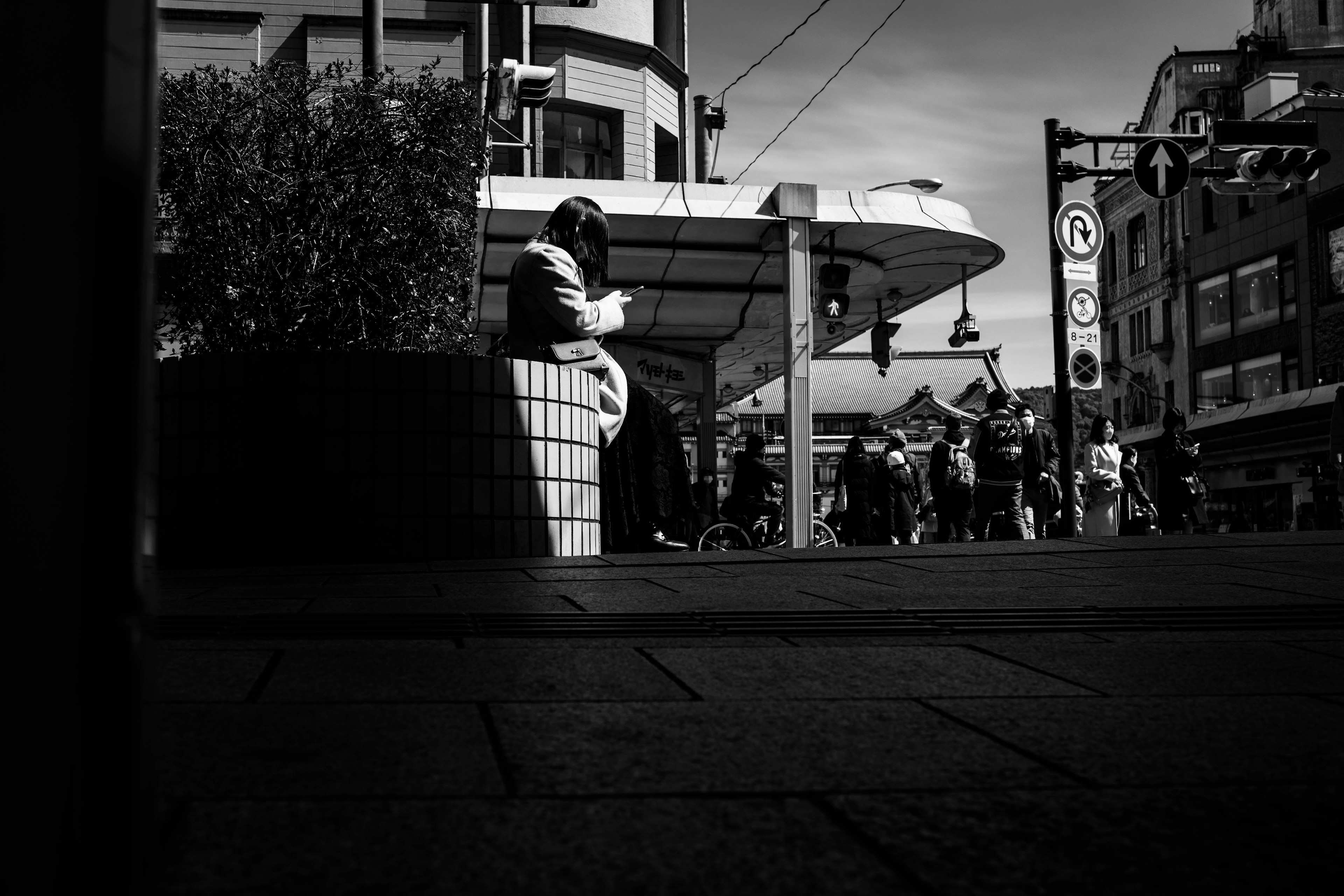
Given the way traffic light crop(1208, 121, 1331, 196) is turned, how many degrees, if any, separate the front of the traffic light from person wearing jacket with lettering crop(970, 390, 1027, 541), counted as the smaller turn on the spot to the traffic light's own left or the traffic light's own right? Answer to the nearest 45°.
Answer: approximately 90° to the traffic light's own right

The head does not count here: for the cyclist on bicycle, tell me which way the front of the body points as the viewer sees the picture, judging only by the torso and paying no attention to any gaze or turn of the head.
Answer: to the viewer's right

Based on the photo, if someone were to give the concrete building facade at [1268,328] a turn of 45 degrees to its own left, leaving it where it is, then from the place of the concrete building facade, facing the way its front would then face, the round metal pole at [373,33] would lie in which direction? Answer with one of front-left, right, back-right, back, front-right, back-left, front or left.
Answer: front

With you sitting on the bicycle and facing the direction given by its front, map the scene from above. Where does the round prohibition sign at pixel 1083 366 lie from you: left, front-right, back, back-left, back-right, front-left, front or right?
front

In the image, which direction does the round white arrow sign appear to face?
toward the camera

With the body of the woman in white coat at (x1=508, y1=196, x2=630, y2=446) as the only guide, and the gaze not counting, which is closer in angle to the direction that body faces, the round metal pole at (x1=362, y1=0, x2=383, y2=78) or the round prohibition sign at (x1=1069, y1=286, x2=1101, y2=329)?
the round prohibition sign

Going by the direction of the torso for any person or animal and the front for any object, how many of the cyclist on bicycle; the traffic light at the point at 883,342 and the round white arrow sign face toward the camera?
1

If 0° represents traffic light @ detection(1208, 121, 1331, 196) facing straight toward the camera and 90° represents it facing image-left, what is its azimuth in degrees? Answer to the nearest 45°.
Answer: approximately 315°

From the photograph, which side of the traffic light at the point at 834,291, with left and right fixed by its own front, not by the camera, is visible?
front

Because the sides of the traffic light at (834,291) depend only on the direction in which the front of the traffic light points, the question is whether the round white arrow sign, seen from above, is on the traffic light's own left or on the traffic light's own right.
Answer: on the traffic light's own left

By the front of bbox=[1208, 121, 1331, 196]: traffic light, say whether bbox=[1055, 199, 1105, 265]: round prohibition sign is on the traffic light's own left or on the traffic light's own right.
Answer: on the traffic light's own right

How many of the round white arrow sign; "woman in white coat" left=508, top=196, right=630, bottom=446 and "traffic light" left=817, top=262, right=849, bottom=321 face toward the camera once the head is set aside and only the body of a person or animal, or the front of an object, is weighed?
2

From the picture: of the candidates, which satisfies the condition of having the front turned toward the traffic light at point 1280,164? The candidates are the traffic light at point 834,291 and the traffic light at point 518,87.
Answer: the traffic light at point 518,87

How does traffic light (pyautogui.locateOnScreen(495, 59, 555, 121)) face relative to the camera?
to the viewer's right

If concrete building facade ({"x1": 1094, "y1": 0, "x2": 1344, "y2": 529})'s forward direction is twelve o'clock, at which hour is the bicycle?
The bicycle is roughly at 11 o'clock from the concrete building facade.

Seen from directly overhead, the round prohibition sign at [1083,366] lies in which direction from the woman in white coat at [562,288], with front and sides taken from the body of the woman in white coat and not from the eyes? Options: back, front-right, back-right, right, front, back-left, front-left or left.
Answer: front-left

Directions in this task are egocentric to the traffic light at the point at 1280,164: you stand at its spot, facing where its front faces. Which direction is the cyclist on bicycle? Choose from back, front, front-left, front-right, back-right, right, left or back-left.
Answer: right
